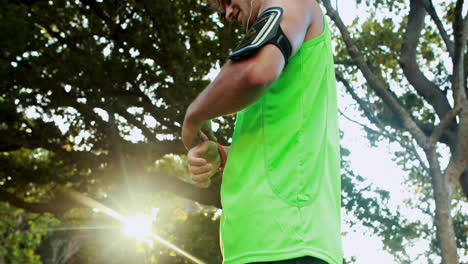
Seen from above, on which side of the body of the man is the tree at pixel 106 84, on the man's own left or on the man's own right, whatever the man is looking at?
on the man's own right

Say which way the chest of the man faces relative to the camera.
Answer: to the viewer's left

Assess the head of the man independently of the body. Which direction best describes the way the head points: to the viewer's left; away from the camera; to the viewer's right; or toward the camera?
to the viewer's left
